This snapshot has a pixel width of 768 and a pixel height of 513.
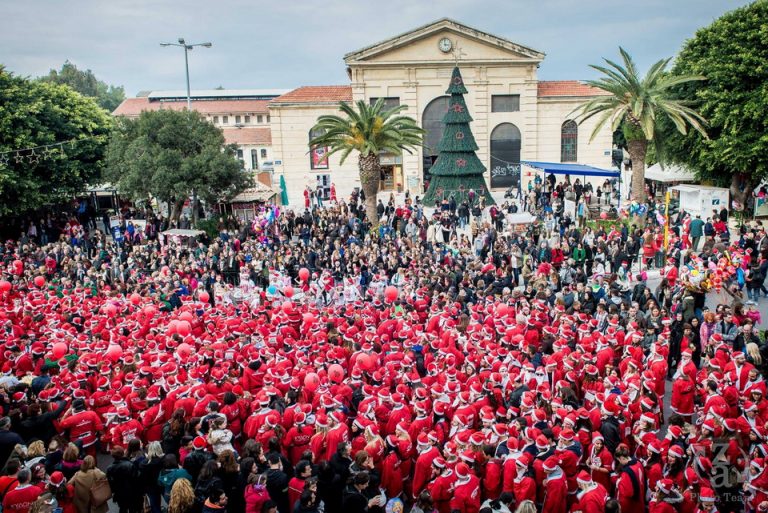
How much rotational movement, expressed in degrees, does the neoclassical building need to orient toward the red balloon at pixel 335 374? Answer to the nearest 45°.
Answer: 0° — it already faces it

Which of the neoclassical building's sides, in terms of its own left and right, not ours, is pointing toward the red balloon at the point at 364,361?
front

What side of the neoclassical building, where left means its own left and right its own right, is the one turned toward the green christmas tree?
front

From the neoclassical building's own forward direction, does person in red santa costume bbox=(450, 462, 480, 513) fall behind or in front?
in front

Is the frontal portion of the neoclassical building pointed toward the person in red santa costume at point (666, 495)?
yes

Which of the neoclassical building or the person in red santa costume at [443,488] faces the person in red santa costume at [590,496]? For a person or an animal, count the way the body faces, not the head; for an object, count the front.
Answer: the neoclassical building

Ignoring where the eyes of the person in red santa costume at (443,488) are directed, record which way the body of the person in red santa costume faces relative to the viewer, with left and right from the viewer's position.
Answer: facing away from the viewer and to the left of the viewer

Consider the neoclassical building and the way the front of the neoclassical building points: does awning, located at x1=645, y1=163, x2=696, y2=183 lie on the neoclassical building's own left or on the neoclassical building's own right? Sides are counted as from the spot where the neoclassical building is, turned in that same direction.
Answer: on the neoclassical building's own left

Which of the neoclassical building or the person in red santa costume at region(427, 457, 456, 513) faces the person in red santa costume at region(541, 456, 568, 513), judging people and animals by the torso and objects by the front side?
the neoclassical building

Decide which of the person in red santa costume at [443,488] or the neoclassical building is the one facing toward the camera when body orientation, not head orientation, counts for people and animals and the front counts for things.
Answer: the neoclassical building

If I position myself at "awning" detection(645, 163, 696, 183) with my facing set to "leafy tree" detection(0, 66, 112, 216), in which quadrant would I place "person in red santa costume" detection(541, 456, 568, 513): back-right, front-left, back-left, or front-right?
front-left

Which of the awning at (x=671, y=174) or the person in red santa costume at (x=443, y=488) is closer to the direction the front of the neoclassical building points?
the person in red santa costume

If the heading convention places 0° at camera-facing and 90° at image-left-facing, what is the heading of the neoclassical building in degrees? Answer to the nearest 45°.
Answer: approximately 0°
